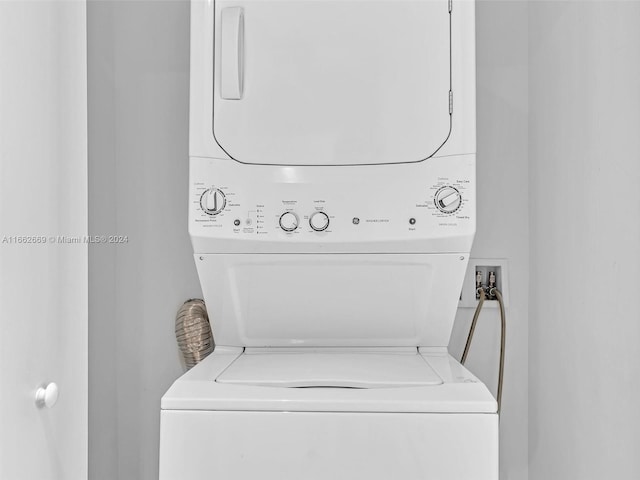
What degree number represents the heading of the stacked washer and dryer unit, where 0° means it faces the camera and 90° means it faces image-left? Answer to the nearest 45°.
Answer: approximately 0°
